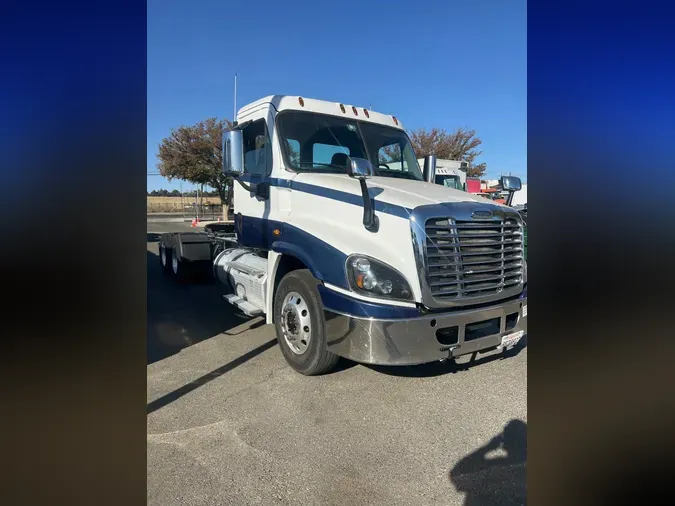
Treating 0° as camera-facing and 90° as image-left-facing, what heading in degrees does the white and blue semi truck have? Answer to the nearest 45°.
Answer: approximately 315°

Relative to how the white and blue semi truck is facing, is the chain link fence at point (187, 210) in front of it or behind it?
behind

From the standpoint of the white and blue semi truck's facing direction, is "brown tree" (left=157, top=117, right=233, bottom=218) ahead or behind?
behind
